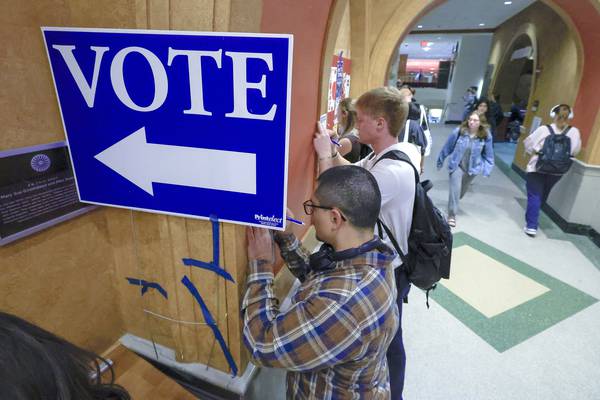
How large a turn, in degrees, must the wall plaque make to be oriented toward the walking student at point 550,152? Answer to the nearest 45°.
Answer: approximately 45° to its left

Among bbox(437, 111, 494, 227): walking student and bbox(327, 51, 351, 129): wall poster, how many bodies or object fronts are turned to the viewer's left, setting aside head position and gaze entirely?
0

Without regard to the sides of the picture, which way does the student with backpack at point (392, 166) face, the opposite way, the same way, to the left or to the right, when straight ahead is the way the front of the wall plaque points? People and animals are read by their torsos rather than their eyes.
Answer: the opposite way

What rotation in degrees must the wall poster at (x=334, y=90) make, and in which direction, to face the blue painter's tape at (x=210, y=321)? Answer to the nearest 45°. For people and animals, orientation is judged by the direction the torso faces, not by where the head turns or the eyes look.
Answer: approximately 45° to its right

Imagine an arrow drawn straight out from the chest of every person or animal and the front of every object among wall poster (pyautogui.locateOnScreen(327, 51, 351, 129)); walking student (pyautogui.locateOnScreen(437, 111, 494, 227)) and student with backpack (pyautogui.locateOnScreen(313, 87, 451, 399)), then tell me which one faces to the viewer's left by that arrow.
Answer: the student with backpack

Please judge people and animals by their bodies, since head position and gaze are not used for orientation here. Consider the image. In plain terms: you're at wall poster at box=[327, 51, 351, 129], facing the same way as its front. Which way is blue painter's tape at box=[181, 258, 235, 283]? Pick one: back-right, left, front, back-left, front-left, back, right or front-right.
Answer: front-right

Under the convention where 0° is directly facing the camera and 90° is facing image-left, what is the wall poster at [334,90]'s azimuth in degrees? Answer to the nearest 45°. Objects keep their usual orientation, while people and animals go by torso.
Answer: approximately 315°

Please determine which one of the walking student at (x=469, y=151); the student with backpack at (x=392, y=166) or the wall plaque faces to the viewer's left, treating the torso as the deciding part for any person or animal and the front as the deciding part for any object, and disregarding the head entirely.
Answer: the student with backpack

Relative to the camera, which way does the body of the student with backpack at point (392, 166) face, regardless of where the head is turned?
to the viewer's left

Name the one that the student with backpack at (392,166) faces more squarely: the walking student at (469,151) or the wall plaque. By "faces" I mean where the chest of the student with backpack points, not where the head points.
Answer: the wall plaque

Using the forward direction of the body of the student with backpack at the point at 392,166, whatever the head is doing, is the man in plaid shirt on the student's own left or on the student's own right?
on the student's own left

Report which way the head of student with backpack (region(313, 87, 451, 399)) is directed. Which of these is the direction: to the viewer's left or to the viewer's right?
to the viewer's left

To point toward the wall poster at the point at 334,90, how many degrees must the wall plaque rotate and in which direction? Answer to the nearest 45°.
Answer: approximately 90° to its left

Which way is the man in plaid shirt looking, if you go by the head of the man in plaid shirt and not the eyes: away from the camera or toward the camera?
away from the camera
